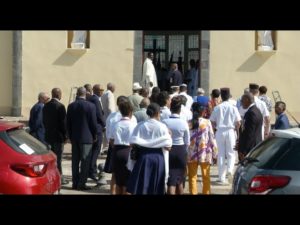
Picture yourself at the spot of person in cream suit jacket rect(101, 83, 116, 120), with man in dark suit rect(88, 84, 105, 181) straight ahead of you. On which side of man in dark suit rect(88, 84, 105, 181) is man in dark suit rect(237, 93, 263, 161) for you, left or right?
left

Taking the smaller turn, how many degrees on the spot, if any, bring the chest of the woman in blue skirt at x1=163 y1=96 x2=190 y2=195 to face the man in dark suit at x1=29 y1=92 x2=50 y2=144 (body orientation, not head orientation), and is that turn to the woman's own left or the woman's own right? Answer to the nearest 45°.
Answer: approximately 45° to the woman's own left

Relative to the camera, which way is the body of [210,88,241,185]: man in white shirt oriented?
away from the camera

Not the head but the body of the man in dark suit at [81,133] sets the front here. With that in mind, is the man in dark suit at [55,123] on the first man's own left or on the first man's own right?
on the first man's own left

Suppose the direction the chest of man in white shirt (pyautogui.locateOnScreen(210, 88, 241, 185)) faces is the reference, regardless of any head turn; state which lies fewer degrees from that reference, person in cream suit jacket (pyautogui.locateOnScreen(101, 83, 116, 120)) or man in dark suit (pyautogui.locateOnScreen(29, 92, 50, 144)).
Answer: the person in cream suit jacket

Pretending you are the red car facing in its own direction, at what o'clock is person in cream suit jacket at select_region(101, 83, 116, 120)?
The person in cream suit jacket is roughly at 2 o'clock from the red car.

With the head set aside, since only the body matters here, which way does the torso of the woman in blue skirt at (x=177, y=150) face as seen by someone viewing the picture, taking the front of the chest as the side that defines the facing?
away from the camera

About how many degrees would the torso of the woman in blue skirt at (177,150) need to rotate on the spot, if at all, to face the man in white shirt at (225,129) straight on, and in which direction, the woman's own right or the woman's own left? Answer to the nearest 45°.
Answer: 0° — they already face them

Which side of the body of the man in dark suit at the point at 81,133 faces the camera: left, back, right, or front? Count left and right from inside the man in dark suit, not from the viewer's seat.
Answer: back

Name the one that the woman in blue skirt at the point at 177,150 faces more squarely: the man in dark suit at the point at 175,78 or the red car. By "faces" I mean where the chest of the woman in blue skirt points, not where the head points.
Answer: the man in dark suit
